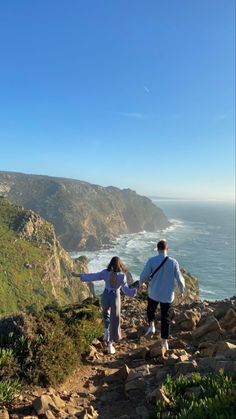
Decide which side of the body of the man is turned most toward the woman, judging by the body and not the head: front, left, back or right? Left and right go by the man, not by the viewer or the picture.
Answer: left

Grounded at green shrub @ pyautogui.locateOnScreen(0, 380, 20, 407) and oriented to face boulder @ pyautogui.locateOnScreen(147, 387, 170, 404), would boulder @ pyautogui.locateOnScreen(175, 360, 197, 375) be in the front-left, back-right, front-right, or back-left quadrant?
front-left

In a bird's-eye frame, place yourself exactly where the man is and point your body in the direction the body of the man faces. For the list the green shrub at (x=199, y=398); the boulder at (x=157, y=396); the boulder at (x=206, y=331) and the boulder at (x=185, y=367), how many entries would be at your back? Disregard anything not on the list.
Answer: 3

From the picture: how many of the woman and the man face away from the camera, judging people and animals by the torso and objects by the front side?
2

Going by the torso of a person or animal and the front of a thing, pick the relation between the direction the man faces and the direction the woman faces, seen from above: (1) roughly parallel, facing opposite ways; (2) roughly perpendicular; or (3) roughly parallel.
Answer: roughly parallel

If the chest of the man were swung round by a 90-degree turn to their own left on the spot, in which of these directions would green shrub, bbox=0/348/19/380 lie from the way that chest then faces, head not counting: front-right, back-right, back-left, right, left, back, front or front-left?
front-left

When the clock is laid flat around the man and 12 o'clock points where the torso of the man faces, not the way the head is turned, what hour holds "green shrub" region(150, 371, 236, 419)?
The green shrub is roughly at 6 o'clock from the man.

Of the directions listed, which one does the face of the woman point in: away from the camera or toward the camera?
away from the camera

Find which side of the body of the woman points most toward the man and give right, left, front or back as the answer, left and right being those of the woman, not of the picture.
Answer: right

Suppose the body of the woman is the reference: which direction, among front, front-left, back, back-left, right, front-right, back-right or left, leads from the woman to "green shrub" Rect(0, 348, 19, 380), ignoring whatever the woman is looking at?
back-left

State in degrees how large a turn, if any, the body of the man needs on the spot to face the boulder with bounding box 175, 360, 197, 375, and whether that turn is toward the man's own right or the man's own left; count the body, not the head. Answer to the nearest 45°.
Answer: approximately 180°

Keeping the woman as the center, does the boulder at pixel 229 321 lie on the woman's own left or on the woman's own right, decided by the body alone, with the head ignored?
on the woman's own right

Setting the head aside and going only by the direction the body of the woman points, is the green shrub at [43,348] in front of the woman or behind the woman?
behind

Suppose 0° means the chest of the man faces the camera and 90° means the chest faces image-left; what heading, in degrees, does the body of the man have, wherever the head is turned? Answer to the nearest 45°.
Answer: approximately 180°

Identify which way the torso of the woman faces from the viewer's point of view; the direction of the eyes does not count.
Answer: away from the camera
